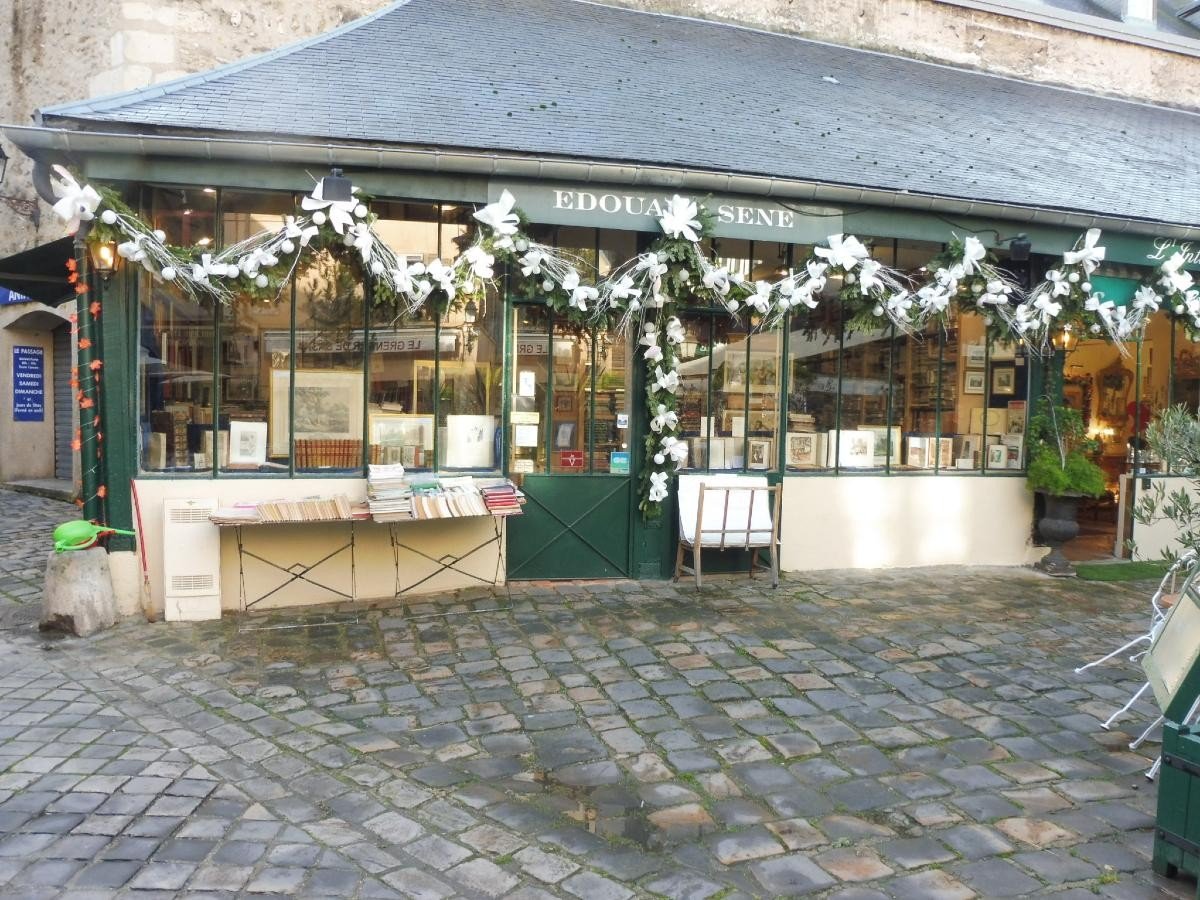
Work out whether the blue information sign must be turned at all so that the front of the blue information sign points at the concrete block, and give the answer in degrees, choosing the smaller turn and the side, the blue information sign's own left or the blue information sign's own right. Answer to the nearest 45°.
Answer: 0° — it already faces it

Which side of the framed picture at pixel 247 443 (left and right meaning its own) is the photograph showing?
front

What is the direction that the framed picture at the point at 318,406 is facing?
toward the camera

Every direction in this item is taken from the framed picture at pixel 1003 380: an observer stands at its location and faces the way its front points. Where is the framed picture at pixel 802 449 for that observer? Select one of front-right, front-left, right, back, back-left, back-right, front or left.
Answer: front-right

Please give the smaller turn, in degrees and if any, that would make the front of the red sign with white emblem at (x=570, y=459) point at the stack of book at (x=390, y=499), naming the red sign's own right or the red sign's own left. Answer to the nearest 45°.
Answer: approximately 45° to the red sign's own right

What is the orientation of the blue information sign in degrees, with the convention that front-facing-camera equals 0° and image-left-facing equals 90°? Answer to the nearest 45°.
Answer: approximately 0°

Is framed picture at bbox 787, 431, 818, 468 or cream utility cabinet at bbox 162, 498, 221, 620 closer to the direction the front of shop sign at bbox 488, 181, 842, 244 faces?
the cream utility cabinet

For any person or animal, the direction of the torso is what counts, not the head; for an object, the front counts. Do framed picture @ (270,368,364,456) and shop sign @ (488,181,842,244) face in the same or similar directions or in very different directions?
same or similar directions

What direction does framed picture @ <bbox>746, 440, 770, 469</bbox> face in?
toward the camera

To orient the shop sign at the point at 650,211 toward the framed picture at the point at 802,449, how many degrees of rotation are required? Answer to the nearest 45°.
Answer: approximately 135° to its left
